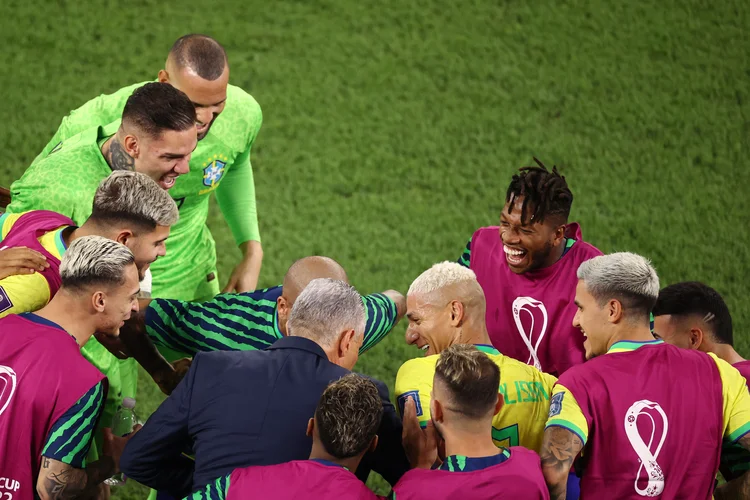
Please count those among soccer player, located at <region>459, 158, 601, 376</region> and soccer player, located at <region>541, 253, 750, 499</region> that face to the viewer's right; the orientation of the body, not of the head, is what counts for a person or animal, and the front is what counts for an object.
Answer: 0

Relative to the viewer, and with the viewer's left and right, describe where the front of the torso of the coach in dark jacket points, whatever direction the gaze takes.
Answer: facing away from the viewer and to the right of the viewer

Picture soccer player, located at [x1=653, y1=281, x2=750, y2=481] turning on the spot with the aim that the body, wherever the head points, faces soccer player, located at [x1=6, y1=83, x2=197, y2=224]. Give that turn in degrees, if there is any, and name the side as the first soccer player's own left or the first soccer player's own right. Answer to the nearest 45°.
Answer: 0° — they already face them

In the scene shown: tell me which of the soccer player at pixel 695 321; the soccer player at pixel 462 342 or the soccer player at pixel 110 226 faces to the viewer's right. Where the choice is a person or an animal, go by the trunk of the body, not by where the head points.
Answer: the soccer player at pixel 110 226

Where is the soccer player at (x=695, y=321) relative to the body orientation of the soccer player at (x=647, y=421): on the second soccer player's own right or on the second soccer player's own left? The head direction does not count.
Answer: on the second soccer player's own right

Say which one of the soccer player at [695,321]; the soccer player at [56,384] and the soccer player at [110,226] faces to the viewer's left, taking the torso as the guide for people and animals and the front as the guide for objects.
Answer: the soccer player at [695,321]

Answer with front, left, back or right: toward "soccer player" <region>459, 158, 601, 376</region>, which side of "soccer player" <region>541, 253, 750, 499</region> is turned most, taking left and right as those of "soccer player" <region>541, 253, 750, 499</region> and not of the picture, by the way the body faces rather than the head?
front

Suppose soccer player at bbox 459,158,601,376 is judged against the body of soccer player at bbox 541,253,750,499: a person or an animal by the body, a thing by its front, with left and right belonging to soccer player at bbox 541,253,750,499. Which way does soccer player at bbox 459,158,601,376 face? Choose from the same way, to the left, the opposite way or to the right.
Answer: the opposite way

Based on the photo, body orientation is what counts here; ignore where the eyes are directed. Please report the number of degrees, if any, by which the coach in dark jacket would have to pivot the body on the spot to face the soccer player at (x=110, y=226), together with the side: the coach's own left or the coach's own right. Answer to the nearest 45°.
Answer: approximately 90° to the coach's own left

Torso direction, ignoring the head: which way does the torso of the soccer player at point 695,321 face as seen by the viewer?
to the viewer's left

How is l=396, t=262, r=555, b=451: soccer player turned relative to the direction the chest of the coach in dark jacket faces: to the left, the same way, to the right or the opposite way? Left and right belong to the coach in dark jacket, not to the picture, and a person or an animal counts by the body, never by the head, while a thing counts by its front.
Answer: to the left

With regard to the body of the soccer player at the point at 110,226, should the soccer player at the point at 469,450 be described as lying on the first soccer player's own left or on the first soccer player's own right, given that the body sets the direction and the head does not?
on the first soccer player's own right

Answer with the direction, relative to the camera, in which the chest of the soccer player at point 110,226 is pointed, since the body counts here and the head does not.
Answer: to the viewer's right

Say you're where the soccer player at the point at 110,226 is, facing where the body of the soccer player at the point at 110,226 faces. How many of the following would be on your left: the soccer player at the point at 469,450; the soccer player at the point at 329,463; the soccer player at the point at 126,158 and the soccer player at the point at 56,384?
1

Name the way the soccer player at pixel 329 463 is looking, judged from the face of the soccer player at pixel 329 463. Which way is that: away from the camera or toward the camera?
away from the camera

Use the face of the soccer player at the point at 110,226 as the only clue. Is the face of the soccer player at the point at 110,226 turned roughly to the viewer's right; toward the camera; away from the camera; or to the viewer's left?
to the viewer's right

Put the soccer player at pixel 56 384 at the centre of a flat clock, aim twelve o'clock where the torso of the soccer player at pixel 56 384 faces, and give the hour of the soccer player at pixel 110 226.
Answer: the soccer player at pixel 110 226 is roughly at 11 o'clock from the soccer player at pixel 56 384.

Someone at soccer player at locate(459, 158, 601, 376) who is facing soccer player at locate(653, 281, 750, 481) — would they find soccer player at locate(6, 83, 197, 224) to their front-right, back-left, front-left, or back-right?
back-right

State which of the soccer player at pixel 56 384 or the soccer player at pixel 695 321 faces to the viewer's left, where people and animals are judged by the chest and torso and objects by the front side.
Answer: the soccer player at pixel 695 321

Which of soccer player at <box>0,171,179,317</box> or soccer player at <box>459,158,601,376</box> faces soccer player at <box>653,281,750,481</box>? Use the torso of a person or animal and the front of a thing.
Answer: soccer player at <box>0,171,179,317</box>
